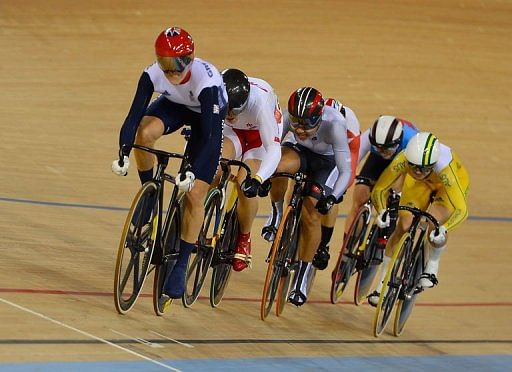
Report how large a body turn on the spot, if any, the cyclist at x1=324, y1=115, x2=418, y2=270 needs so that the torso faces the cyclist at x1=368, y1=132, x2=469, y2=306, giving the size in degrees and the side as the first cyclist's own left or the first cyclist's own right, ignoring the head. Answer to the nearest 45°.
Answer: approximately 45° to the first cyclist's own left

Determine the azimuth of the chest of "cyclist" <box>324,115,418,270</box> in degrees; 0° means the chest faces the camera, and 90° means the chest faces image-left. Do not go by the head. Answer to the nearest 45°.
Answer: approximately 0°

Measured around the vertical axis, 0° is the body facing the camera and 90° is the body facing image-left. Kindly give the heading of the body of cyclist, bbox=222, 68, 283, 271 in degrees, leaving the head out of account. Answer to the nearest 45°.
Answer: approximately 45°

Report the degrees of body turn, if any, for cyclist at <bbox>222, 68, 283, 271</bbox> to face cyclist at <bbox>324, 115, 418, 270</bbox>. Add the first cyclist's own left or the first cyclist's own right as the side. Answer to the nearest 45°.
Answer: approximately 180°

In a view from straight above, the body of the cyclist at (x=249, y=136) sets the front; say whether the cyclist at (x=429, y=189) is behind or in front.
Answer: behind

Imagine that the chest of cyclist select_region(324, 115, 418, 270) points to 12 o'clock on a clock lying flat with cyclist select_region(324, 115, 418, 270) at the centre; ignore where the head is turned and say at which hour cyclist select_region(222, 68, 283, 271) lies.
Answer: cyclist select_region(222, 68, 283, 271) is roughly at 1 o'clock from cyclist select_region(324, 115, 418, 270).

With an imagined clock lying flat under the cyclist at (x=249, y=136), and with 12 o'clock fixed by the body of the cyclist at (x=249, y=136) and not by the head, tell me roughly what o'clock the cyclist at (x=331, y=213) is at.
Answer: the cyclist at (x=331, y=213) is roughly at 6 o'clock from the cyclist at (x=249, y=136).

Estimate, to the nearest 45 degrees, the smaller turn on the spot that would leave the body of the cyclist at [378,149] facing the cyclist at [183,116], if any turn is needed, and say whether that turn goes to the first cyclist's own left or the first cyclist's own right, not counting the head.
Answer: approximately 45° to the first cyclist's own right
